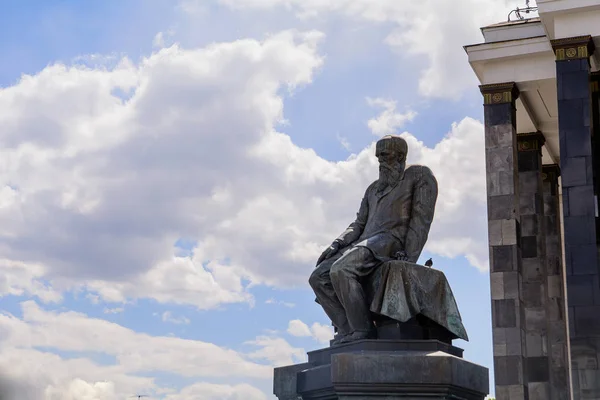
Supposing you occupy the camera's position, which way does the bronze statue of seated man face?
facing the viewer and to the left of the viewer

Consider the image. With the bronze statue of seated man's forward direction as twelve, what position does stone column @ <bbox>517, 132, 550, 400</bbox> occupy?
The stone column is roughly at 5 o'clock from the bronze statue of seated man.

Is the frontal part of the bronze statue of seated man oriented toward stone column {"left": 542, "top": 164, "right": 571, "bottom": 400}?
no
